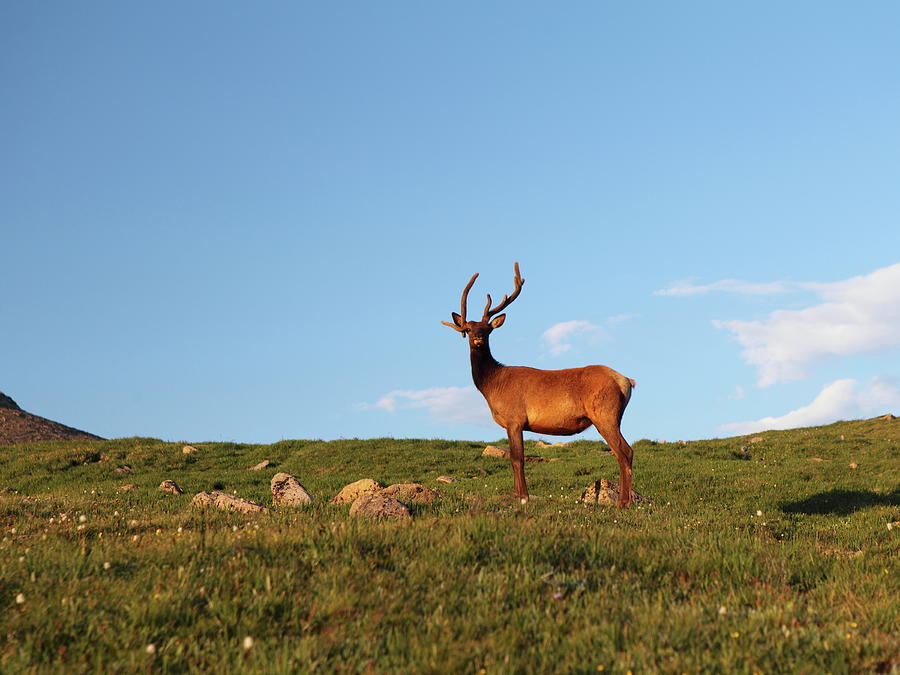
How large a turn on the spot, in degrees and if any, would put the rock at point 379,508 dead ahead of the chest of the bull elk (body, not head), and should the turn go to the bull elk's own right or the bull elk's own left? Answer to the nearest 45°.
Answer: approximately 45° to the bull elk's own left

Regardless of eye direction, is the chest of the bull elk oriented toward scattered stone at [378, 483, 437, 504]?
yes

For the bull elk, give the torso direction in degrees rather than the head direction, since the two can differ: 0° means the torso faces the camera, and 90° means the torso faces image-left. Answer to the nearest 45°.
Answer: approximately 90°

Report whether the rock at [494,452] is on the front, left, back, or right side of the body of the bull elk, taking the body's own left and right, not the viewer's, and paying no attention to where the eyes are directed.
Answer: right
